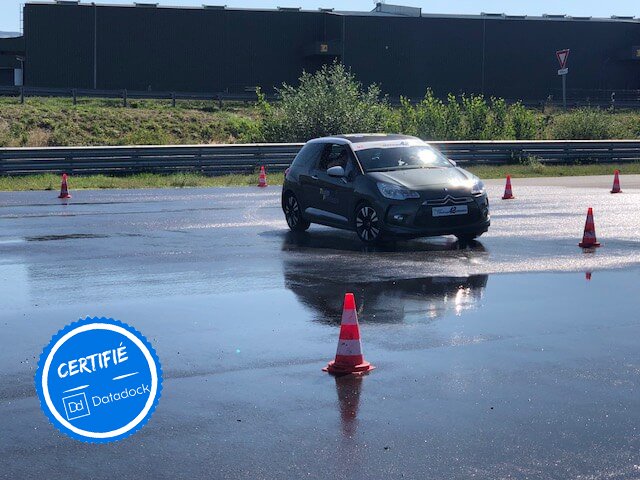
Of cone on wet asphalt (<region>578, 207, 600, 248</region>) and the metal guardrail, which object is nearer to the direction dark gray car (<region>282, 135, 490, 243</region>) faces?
the cone on wet asphalt

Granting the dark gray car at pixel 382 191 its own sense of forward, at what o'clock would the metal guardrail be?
The metal guardrail is roughly at 7 o'clock from the dark gray car.

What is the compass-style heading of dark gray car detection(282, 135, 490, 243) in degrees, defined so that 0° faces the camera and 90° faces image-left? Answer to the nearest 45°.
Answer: approximately 315°

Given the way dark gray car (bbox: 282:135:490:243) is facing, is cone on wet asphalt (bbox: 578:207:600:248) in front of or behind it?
in front

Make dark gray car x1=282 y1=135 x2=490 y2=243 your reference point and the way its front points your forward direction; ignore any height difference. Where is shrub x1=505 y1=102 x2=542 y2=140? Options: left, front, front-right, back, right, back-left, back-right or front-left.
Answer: back-left

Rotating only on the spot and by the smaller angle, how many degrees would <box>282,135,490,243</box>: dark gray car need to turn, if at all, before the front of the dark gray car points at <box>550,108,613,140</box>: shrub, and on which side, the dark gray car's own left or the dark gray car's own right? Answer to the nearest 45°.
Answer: approximately 135° to the dark gray car's own left
